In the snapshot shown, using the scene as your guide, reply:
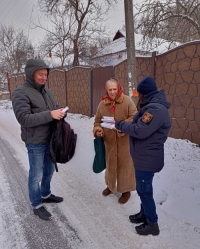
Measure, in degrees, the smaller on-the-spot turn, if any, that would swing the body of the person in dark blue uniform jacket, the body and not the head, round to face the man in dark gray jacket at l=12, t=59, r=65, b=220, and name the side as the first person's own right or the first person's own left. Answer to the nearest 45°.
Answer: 0° — they already face them

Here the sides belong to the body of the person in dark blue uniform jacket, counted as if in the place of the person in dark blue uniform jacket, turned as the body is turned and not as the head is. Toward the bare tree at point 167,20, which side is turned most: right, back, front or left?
right

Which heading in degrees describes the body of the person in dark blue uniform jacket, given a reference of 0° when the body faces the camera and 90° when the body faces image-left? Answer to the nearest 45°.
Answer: approximately 90°

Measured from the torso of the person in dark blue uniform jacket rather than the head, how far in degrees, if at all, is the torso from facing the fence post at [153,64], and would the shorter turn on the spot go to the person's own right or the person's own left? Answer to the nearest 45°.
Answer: approximately 90° to the person's own right

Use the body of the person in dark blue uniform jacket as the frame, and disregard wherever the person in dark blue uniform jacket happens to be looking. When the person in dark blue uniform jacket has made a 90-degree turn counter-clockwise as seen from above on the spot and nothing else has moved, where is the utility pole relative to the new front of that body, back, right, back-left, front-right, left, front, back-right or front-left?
back

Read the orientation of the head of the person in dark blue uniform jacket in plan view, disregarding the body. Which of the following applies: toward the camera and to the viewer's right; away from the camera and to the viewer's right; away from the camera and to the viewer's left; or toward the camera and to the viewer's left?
away from the camera and to the viewer's left
